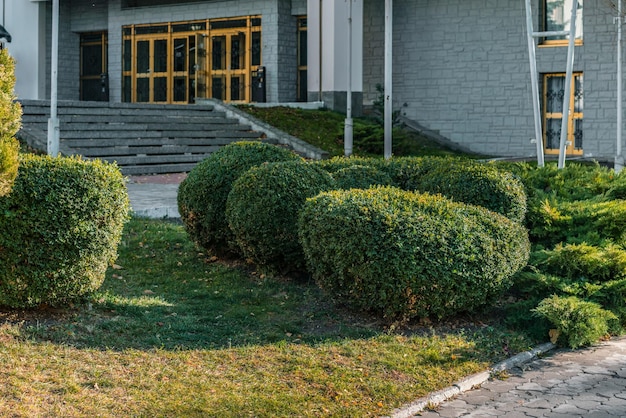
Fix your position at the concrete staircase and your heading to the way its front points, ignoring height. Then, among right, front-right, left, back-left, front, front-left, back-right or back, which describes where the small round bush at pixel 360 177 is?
front

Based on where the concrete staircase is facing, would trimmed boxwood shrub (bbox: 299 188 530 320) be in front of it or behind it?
in front

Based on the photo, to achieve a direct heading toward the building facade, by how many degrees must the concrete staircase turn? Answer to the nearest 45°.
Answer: approximately 135° to its left

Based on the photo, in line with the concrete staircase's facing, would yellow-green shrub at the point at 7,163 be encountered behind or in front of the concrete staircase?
in front

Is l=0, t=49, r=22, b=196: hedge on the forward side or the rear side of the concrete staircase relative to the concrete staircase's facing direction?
on the forward side

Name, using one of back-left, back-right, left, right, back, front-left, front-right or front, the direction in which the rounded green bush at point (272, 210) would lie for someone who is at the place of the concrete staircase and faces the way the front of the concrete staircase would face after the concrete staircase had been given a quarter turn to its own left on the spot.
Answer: right

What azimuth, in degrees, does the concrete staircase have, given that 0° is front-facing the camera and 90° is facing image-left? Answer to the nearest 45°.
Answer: approximately 0°

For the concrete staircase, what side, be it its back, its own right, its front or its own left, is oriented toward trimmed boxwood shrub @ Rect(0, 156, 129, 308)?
front
